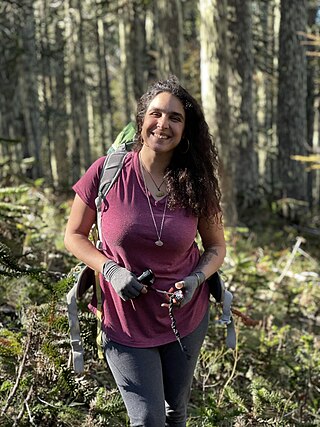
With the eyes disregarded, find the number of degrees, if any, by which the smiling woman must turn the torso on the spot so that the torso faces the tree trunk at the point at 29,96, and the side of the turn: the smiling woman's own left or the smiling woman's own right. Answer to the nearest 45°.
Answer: approximately 180°

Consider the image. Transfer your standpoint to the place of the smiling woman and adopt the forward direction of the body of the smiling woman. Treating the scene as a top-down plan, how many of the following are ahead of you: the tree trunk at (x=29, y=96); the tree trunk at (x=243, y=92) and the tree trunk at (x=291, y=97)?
0

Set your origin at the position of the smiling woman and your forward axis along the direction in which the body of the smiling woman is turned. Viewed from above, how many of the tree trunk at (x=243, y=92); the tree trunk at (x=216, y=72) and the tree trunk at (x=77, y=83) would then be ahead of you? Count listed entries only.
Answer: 0

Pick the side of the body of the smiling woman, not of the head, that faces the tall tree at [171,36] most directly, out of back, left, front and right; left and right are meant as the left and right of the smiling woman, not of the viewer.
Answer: back

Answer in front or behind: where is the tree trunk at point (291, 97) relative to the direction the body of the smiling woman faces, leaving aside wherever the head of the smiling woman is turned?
behind

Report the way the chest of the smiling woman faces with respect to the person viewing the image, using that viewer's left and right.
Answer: facing the viewer

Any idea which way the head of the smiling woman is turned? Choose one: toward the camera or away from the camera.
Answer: toward the camera

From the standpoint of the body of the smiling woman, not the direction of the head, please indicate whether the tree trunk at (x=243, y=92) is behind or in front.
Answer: behind

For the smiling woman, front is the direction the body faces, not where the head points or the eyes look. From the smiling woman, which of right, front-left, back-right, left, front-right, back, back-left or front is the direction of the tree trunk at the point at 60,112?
back

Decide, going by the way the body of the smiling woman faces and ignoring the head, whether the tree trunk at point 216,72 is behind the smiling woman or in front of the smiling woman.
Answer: behind

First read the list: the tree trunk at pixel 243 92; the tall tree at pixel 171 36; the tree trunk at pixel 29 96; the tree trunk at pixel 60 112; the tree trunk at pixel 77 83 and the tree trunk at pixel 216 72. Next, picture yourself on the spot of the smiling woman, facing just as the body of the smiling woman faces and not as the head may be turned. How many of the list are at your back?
6

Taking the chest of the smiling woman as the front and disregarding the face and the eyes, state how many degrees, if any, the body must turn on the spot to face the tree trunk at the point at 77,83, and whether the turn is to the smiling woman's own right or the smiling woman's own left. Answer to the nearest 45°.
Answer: approximately 180°
